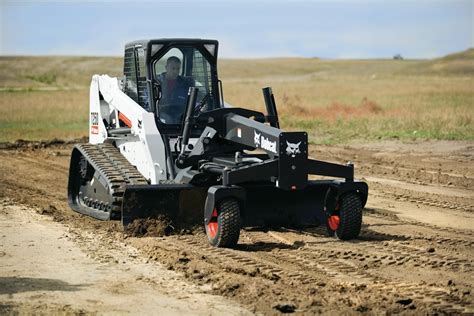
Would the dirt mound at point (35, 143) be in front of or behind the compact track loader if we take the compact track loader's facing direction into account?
behind

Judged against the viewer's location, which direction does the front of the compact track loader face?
facing the viewer and to the right of the viewer
